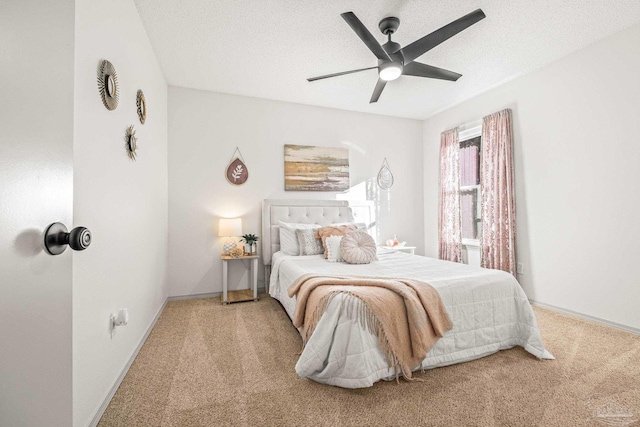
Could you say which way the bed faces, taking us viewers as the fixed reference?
facing the viewer and to the right of the viewer

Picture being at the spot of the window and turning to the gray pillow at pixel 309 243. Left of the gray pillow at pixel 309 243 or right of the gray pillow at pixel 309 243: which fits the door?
left

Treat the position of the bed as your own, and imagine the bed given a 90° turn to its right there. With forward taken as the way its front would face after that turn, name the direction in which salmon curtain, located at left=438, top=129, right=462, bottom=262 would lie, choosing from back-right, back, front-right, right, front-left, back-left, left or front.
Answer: back-right

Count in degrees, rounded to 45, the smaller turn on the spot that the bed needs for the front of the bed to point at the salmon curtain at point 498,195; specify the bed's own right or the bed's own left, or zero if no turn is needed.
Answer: approximately 90° to the bed's own left

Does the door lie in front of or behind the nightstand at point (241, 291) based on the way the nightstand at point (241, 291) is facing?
in front

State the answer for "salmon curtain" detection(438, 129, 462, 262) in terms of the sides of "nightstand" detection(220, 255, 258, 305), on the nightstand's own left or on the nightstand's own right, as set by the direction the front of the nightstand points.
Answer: on the nightstand's own left

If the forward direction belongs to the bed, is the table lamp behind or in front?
behind

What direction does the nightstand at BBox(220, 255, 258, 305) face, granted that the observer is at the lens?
facing the viewer

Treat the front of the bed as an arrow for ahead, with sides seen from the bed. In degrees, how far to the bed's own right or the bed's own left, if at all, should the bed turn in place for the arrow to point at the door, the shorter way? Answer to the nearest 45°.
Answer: approximately 90° to the bed's own right

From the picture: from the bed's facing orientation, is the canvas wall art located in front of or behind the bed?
behind

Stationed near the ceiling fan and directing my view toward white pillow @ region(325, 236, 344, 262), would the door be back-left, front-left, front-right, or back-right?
back-left

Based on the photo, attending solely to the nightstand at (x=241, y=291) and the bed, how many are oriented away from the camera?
0
